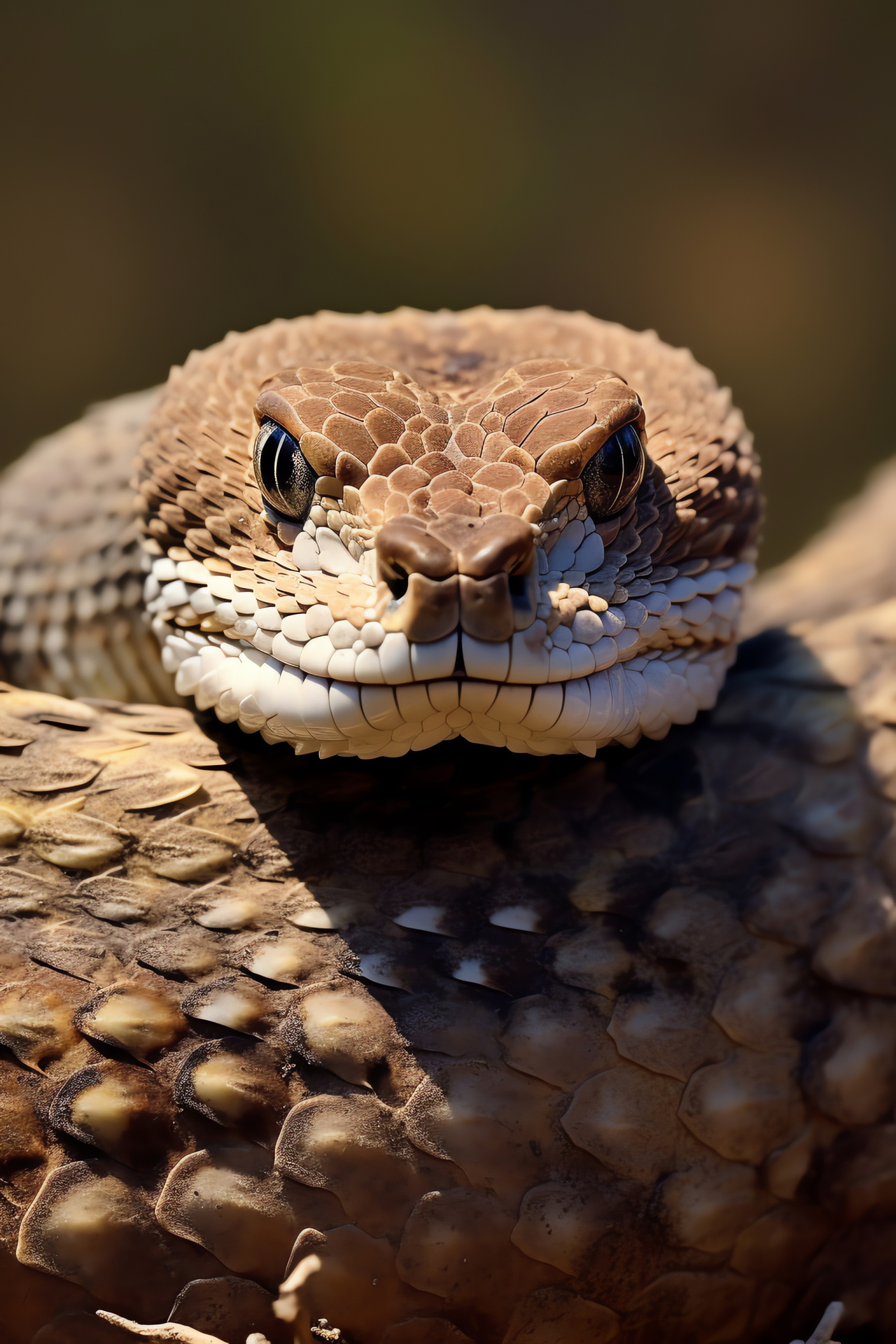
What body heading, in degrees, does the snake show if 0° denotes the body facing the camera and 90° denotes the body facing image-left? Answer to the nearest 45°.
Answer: approximately 0°

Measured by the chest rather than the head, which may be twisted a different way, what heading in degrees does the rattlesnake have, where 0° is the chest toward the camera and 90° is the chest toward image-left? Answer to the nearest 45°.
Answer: approximately 0°
